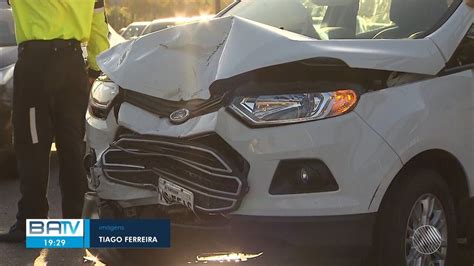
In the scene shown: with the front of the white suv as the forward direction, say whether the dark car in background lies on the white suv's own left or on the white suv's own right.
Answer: on the white suv's own right

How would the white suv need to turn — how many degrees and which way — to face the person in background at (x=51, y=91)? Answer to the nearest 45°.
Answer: approximately 90° to its right

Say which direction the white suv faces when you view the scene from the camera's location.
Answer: facing the viewer and to the left of the viewer
